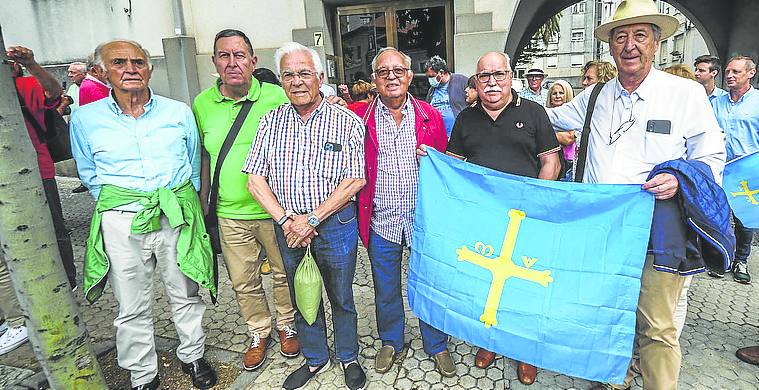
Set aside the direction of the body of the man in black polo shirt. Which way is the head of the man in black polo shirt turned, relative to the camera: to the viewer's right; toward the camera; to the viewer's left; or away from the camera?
toward the camera

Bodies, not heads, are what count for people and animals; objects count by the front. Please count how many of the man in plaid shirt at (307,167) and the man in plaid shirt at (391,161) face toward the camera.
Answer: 2

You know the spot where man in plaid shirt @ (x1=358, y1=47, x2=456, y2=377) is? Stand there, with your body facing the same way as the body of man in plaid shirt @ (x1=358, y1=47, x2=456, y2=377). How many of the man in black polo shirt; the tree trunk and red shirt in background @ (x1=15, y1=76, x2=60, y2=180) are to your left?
1

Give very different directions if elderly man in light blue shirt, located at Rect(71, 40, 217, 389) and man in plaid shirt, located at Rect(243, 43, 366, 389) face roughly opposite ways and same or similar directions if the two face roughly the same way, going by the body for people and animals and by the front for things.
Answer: same or similar directions

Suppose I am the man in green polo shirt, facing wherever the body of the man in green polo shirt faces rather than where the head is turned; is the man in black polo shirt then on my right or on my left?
on my left

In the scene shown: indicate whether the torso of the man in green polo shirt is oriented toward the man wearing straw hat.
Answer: no

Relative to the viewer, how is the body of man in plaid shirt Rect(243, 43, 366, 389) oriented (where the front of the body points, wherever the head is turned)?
toward the camera

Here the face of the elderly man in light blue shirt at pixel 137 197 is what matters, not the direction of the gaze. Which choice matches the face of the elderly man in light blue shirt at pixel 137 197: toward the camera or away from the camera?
toward the camera

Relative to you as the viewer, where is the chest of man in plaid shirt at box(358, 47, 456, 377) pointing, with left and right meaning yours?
facing the viewer

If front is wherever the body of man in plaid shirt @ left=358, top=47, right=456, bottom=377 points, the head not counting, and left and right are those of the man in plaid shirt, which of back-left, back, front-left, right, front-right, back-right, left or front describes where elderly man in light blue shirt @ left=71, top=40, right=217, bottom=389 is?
right

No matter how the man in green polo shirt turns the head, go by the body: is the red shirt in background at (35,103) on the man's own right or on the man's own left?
on the man's own right

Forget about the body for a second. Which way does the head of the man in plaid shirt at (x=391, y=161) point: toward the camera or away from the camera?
toward the camera

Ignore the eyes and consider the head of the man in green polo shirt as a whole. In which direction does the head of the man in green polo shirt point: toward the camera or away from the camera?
toward the camera

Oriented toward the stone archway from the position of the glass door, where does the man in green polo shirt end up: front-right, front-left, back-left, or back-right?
back-right

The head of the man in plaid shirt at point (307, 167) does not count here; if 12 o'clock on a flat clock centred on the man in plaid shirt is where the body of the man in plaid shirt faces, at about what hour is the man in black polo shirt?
The man in black polo shirt is roughly at 9 o'clock from the man in plaid shirt.

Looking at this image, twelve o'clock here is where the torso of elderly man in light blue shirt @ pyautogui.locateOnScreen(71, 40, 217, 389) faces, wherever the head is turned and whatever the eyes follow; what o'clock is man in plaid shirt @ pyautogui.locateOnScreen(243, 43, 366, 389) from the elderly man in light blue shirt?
The man in plaid shirt is roughly at 10 o'clock from the elderly man in light blue shirt.

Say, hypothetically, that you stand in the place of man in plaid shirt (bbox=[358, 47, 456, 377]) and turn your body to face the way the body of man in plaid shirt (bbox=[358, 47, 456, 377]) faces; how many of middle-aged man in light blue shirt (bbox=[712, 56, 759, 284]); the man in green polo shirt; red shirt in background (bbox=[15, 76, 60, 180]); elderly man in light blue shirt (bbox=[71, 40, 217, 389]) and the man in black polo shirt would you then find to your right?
3
